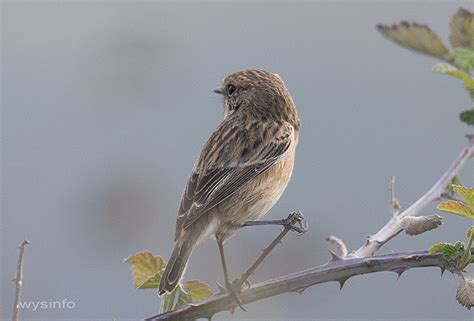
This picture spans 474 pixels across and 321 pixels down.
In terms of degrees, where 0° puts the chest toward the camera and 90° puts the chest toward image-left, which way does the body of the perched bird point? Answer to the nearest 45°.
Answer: approximately 225°
